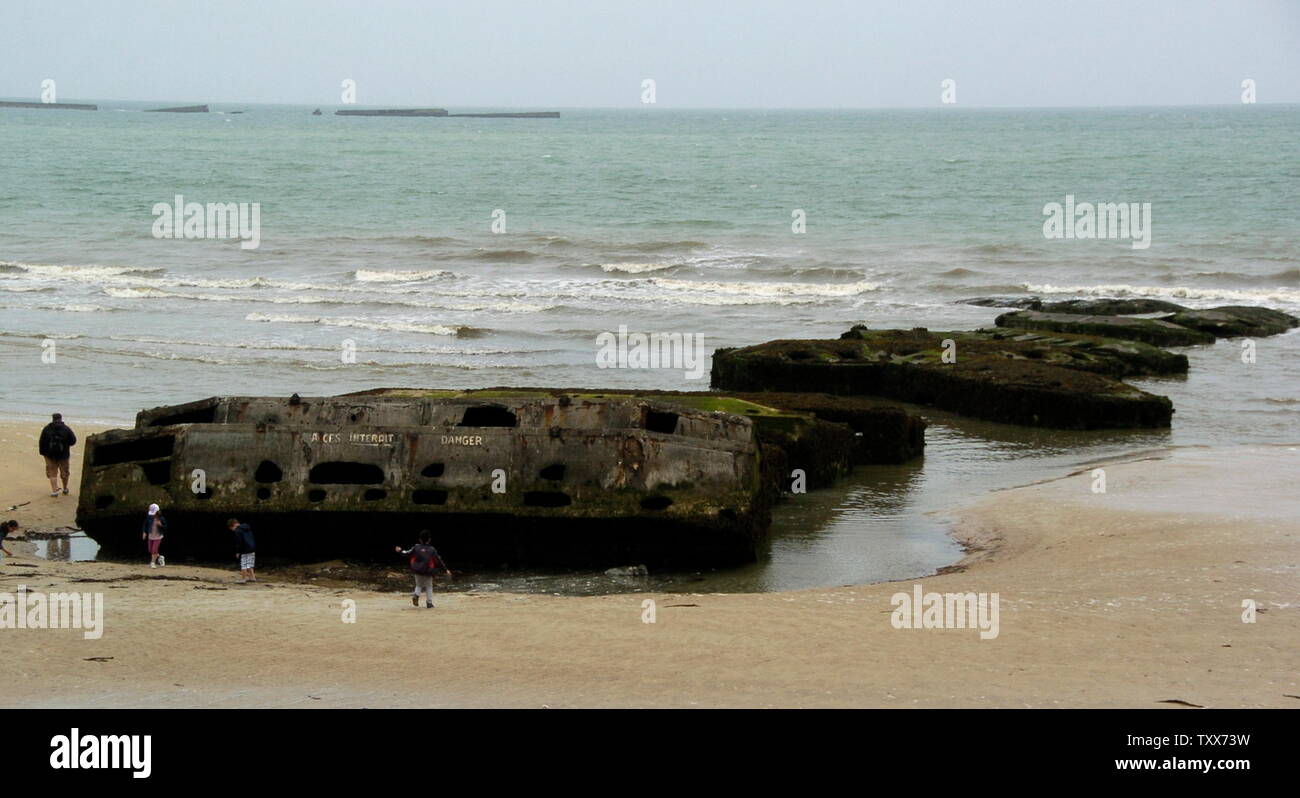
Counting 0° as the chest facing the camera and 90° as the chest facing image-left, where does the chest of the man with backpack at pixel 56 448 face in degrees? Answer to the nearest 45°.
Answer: approximately 180°

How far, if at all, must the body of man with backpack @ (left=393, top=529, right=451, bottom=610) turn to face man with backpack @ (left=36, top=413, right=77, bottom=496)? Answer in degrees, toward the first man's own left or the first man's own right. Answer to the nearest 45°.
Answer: approximately 45° to the first man's own left

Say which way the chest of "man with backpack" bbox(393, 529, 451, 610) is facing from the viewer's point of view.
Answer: away from the camera

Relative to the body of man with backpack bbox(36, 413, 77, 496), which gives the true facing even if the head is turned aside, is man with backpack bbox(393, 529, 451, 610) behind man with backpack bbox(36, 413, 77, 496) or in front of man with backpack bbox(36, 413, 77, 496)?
behind

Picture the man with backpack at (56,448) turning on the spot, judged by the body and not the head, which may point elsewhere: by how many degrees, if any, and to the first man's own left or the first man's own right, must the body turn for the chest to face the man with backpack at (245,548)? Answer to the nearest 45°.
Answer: approximately 180°

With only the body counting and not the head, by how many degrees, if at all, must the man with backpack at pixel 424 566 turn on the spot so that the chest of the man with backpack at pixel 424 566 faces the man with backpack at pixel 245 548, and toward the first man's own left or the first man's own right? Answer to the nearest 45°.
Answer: approximately 45° to the first man's own left
